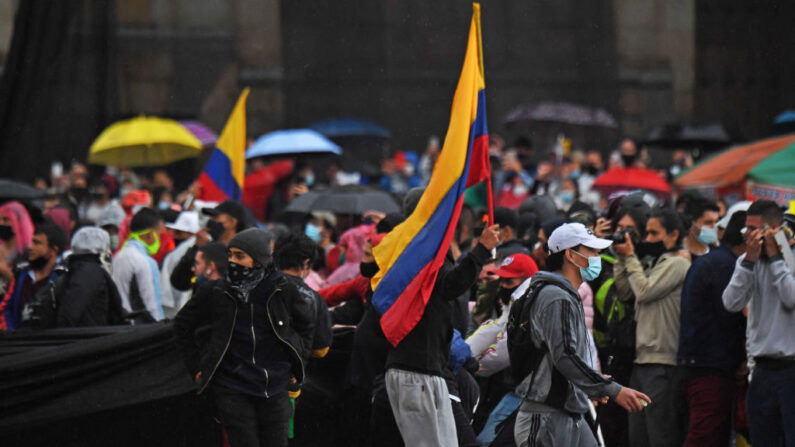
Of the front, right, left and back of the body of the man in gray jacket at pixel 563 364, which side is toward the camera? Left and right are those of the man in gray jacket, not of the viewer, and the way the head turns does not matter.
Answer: right

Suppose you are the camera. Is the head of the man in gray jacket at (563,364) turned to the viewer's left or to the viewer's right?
to the viewer's right

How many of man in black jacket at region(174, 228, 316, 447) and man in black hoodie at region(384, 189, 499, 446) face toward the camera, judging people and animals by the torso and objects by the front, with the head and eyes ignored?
1

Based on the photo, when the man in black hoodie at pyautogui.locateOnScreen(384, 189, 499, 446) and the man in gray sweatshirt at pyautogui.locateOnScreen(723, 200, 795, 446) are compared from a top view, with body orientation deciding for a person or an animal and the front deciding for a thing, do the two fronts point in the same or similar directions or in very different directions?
very different directions

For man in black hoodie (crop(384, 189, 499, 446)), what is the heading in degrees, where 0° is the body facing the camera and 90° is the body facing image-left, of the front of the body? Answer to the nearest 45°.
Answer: approximately 225°

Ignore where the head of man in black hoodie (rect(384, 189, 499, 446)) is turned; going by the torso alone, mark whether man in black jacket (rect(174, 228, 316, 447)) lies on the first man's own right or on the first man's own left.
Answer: on the first man's own left

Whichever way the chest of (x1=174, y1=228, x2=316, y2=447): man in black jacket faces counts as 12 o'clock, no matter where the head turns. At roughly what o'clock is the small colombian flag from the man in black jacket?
The small colombian flag is roughly at 6 o'clock from the man in black jacket.
